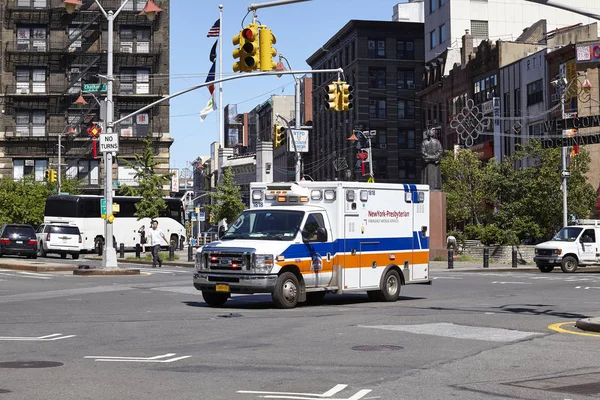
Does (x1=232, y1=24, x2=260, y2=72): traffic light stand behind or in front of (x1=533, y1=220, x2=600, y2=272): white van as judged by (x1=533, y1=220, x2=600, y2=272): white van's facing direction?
in front

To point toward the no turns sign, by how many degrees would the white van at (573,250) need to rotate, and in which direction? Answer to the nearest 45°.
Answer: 0° — it already faces it

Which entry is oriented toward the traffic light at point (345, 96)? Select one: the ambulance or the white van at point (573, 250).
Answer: the white van

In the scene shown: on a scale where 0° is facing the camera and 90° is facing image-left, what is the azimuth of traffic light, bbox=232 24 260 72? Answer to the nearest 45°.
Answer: approximately 45°
